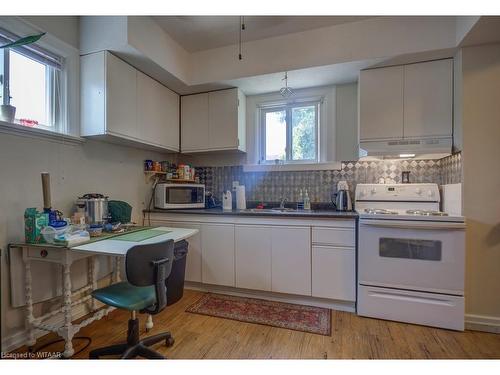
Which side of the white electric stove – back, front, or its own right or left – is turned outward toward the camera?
front

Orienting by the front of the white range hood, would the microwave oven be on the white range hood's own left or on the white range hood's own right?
on the white range hood's own right

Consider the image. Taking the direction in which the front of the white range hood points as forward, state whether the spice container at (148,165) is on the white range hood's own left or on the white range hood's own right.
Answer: on the white range hood's own right

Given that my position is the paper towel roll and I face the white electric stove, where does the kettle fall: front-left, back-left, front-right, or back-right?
front-left

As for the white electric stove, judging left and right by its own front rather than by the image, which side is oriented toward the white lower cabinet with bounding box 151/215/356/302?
right

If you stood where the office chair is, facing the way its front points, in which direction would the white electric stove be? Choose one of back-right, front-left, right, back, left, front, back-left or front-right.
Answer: back-right

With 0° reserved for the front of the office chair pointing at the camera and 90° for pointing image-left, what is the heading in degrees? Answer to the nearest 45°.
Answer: approximately 135°

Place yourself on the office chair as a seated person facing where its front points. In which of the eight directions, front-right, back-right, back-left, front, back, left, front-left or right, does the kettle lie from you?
back-right

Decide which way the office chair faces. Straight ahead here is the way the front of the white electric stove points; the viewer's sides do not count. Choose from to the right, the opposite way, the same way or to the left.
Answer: to the right

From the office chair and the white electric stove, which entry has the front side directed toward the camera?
the white electric stove

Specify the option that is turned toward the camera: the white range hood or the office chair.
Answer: the white range hood

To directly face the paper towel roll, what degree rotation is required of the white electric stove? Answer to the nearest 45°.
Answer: approximately 90° to its right

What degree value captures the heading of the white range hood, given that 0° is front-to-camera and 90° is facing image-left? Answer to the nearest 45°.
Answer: approximately 0°

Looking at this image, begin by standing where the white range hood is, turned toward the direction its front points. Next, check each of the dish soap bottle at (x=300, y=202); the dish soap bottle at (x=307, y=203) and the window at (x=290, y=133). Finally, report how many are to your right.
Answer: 3
